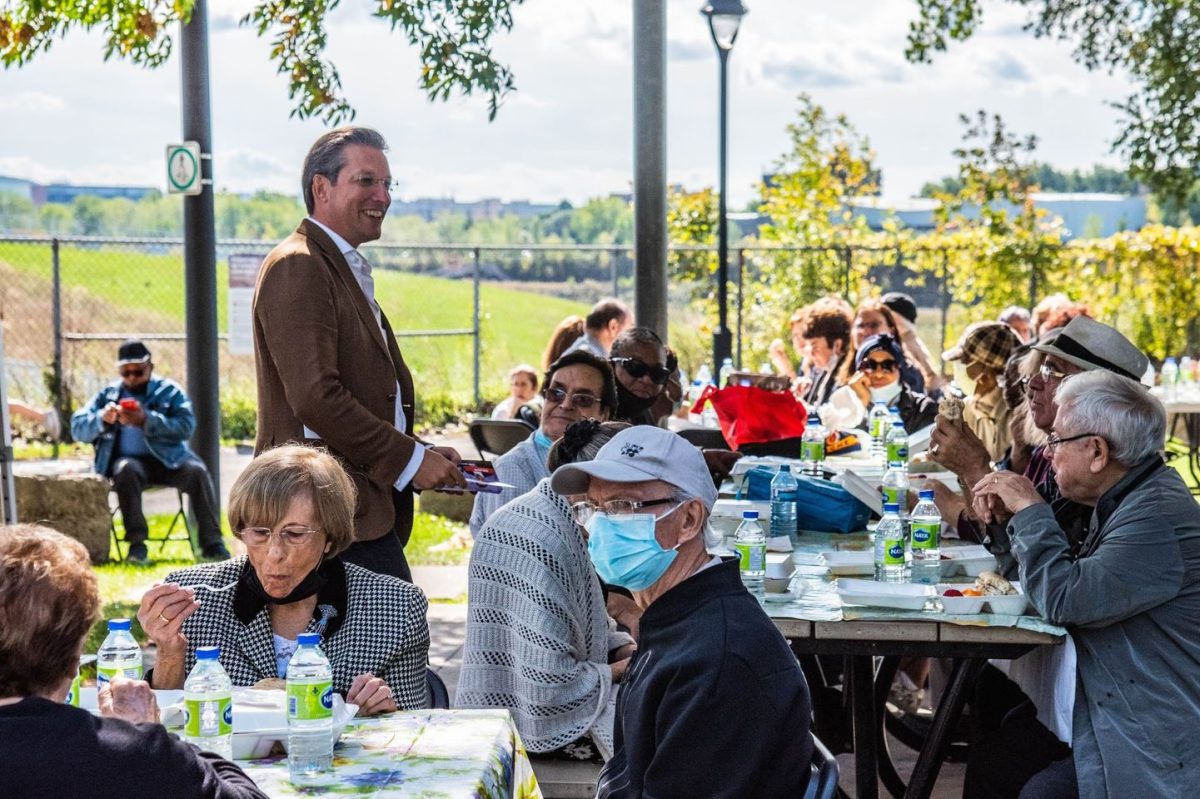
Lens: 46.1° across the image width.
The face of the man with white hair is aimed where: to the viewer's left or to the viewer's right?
to the viewer's left

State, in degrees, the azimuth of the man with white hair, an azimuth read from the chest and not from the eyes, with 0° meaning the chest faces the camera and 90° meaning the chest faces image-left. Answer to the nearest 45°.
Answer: approximately 90°

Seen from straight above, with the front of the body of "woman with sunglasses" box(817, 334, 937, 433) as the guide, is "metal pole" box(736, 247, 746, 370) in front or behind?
behind

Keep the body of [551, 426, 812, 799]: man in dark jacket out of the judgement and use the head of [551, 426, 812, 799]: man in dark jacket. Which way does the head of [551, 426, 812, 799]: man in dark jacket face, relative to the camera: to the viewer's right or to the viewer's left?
to the viewer's left

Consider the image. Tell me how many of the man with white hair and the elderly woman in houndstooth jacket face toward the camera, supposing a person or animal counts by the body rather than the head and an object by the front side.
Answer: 1

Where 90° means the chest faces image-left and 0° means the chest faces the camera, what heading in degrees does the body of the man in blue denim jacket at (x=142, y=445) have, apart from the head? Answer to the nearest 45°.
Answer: approximately 0°

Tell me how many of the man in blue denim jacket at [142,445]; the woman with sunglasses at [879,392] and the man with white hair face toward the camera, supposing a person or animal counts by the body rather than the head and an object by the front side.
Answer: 2

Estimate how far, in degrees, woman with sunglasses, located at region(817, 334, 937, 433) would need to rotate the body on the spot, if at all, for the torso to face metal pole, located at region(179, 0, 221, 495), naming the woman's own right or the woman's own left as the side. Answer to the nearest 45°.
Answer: approximately 90° to the woman's own right

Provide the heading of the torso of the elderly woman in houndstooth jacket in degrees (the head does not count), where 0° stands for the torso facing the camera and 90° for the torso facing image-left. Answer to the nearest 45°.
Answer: approximately 0°
